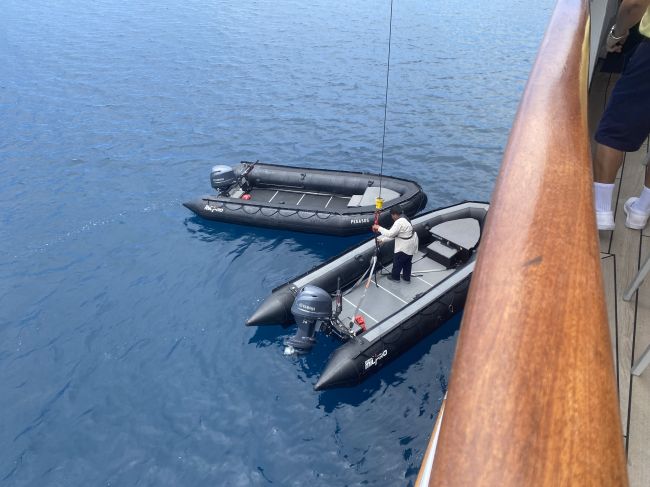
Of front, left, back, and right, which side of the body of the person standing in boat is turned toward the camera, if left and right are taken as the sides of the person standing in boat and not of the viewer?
left

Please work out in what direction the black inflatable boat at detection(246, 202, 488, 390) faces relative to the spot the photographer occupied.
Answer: facing away from the viewer and to the right of the viewer

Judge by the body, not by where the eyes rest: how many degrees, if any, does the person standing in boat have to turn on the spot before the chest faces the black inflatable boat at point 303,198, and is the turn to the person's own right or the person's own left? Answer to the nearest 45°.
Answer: approximately 45° to the person's own right
